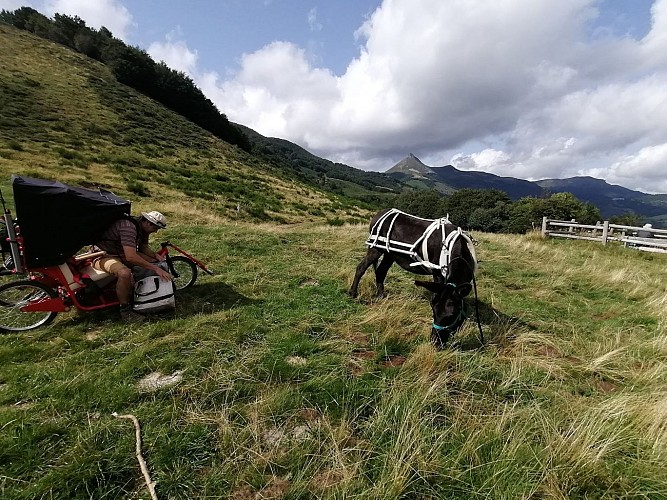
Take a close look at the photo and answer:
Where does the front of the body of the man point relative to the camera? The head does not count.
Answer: to the viewer's right

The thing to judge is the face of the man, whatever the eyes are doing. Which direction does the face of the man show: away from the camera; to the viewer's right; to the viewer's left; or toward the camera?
to the viewer's right

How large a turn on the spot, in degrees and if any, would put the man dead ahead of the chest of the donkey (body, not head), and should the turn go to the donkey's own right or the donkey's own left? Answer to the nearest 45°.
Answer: approximately 135° to the donkey's own right

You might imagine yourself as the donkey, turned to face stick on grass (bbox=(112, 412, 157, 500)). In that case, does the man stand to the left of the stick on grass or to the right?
right

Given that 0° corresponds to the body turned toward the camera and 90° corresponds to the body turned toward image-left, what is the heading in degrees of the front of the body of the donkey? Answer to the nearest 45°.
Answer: approximately 315°

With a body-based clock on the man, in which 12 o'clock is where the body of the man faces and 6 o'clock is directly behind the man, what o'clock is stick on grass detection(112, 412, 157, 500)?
The stick on grass is roughly at 3 o'clock from the man.

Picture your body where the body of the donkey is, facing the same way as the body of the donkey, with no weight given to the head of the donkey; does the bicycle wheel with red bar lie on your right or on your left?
on your right
